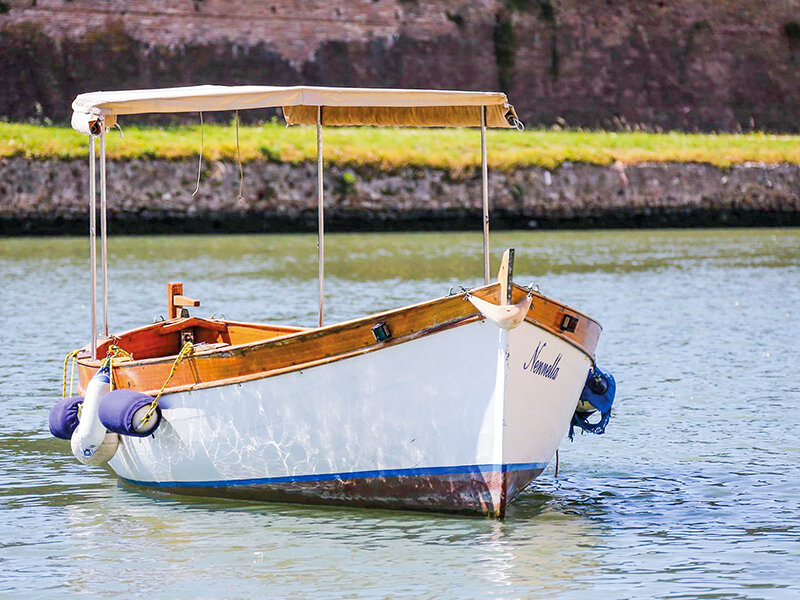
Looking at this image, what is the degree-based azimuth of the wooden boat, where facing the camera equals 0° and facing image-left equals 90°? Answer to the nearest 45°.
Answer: approximately 315°
